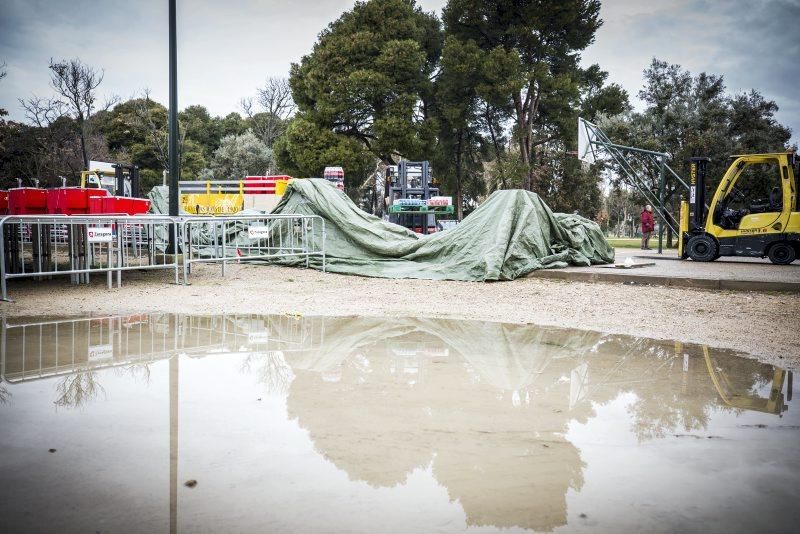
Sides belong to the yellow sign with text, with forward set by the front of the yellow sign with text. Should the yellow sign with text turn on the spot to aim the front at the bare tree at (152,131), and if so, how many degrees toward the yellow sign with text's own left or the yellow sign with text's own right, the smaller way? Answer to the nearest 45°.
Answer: approximately 180°

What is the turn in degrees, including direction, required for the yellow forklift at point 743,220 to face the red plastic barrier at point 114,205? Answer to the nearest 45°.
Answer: approximately 45° to its left

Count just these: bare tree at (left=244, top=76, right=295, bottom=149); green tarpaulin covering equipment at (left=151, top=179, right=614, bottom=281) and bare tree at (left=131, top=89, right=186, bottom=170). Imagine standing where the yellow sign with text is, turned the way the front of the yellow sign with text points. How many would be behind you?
2

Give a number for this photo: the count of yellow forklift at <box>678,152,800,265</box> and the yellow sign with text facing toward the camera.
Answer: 1

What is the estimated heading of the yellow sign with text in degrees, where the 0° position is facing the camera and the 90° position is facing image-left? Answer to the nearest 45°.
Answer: approximately 0°

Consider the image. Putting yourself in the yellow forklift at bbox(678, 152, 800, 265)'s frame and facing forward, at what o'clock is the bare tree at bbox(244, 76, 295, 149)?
The bare tree is roughly at 1 o'clock from the yellow forklift.

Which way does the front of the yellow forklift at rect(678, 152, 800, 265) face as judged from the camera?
facing to the left of the viewer

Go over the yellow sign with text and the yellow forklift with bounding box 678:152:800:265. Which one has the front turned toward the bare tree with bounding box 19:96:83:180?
the yellow forklift

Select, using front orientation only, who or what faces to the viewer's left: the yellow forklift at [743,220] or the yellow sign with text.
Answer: the yellow forklift

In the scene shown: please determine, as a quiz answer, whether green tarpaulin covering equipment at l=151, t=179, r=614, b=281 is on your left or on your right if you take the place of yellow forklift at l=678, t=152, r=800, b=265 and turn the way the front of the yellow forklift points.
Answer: on your left

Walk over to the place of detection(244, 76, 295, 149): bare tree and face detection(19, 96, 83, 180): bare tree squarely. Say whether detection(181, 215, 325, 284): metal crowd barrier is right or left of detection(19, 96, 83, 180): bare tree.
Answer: left

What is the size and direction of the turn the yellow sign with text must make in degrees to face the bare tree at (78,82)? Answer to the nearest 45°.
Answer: approximately 180°

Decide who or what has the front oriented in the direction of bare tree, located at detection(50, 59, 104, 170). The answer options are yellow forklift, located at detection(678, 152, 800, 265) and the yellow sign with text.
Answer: the yellow forklift

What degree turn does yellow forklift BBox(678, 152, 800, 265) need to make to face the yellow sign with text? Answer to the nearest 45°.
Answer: approximately 45° to its left
